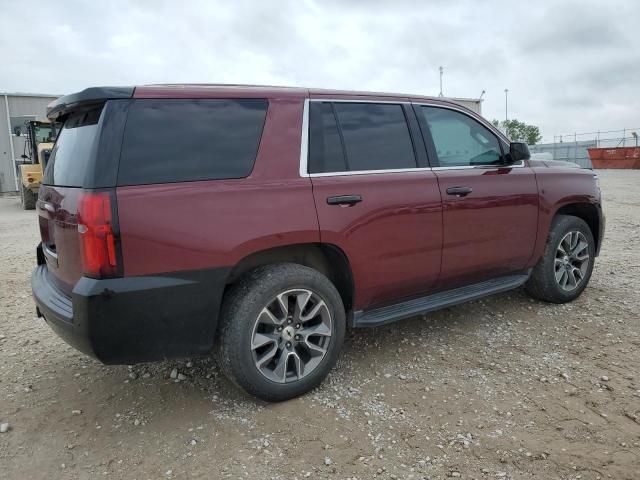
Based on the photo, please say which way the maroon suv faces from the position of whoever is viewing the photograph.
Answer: facing away from the viewer and to the right of the viewer

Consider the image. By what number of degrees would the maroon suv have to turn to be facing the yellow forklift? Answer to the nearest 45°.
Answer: approximately 90° to its left

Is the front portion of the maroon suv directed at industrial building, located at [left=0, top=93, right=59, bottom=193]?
no
